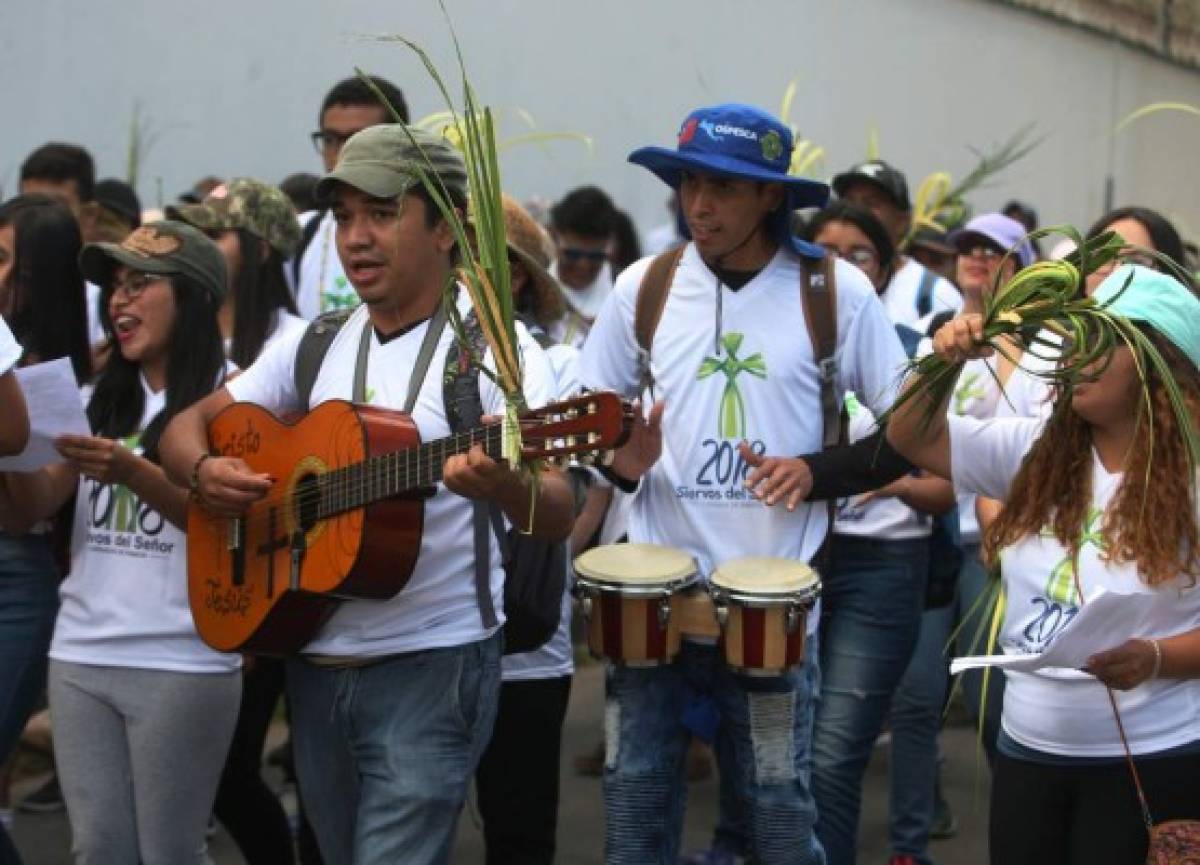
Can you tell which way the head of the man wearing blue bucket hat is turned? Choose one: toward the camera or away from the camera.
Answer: toward the camera

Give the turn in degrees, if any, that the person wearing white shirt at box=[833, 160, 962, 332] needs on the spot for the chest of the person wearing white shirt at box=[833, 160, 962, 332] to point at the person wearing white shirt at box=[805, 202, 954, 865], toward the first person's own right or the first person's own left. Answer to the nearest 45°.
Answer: approximately 45° to the first person's own left

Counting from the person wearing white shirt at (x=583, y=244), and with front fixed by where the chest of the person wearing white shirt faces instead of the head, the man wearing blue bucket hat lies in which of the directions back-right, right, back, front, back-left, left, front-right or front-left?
front

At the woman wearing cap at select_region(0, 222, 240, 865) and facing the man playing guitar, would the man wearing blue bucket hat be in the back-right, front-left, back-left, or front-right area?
front-left

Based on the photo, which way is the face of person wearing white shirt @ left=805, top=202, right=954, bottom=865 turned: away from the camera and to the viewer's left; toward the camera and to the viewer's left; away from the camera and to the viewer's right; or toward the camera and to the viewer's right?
toward the camera and to the viewer's left

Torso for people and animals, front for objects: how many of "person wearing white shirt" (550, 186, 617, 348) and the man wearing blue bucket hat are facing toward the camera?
2

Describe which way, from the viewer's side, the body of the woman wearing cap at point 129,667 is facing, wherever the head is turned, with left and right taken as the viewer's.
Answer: facing the viewer and to the left of the viewer

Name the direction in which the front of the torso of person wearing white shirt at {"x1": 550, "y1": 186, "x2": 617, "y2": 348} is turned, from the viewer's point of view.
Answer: toward the camera

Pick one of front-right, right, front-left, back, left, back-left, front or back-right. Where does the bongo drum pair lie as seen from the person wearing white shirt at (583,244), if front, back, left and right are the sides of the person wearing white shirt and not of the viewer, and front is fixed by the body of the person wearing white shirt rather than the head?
front

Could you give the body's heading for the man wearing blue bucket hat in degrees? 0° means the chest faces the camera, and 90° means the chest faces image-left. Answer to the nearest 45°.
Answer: approximately 0°

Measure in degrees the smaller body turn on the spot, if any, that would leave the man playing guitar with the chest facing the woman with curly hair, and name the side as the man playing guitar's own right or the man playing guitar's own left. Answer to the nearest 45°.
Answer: approximately 135° to the man playing guitar's own left

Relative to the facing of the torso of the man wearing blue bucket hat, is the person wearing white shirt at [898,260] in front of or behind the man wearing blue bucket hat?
behind

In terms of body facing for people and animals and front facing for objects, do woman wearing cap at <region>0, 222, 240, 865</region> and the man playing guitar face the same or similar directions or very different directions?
same or similar directions

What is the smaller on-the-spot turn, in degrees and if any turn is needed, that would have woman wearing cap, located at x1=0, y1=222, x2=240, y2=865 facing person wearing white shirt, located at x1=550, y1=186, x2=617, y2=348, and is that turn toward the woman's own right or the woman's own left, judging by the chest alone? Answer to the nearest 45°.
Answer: approximately 180°

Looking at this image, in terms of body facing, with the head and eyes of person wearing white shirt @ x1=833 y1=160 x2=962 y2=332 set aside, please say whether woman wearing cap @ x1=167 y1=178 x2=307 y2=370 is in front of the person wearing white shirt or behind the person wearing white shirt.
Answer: in front

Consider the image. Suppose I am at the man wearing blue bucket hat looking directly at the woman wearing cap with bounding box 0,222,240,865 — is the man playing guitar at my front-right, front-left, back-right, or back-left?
front-left

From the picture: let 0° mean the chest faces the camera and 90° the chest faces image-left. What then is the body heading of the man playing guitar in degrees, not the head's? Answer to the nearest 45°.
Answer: approximately 45°
